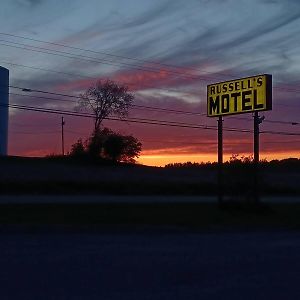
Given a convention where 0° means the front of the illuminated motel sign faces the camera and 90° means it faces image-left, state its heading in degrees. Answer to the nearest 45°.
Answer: approximately 45°
